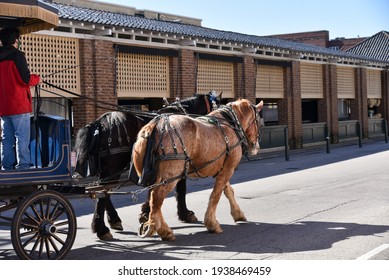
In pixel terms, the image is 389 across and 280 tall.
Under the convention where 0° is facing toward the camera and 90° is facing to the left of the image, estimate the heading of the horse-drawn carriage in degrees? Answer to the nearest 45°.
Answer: approximately 225°

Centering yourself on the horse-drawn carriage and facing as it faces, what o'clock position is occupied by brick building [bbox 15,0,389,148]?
The brick building is roughly at 11 o'clock from the horse-drawn carriage.

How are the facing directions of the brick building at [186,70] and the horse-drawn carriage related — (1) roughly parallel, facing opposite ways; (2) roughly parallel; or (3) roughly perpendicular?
roughly perpendicular

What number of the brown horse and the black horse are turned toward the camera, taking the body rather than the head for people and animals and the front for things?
0

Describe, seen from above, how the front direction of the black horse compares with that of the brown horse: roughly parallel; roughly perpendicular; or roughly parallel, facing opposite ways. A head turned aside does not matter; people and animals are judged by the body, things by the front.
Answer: roughly parallel

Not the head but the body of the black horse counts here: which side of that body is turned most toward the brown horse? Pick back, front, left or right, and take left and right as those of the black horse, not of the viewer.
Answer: right

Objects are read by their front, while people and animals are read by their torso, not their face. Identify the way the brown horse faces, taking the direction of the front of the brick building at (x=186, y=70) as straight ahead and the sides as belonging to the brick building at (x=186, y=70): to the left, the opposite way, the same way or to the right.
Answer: to the left

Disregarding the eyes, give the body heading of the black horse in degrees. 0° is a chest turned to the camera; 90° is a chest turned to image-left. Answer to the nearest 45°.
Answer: approximately 225°

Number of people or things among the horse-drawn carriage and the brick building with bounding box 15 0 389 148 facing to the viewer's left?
0

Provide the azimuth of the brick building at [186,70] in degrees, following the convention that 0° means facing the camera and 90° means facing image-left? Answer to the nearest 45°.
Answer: approximately 315°

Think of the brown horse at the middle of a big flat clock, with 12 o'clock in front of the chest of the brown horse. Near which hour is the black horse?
The black horse is roughly at 8 o'clock from the brown horse.

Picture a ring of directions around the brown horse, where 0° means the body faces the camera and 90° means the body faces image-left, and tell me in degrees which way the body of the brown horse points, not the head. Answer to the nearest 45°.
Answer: approximately 225°
